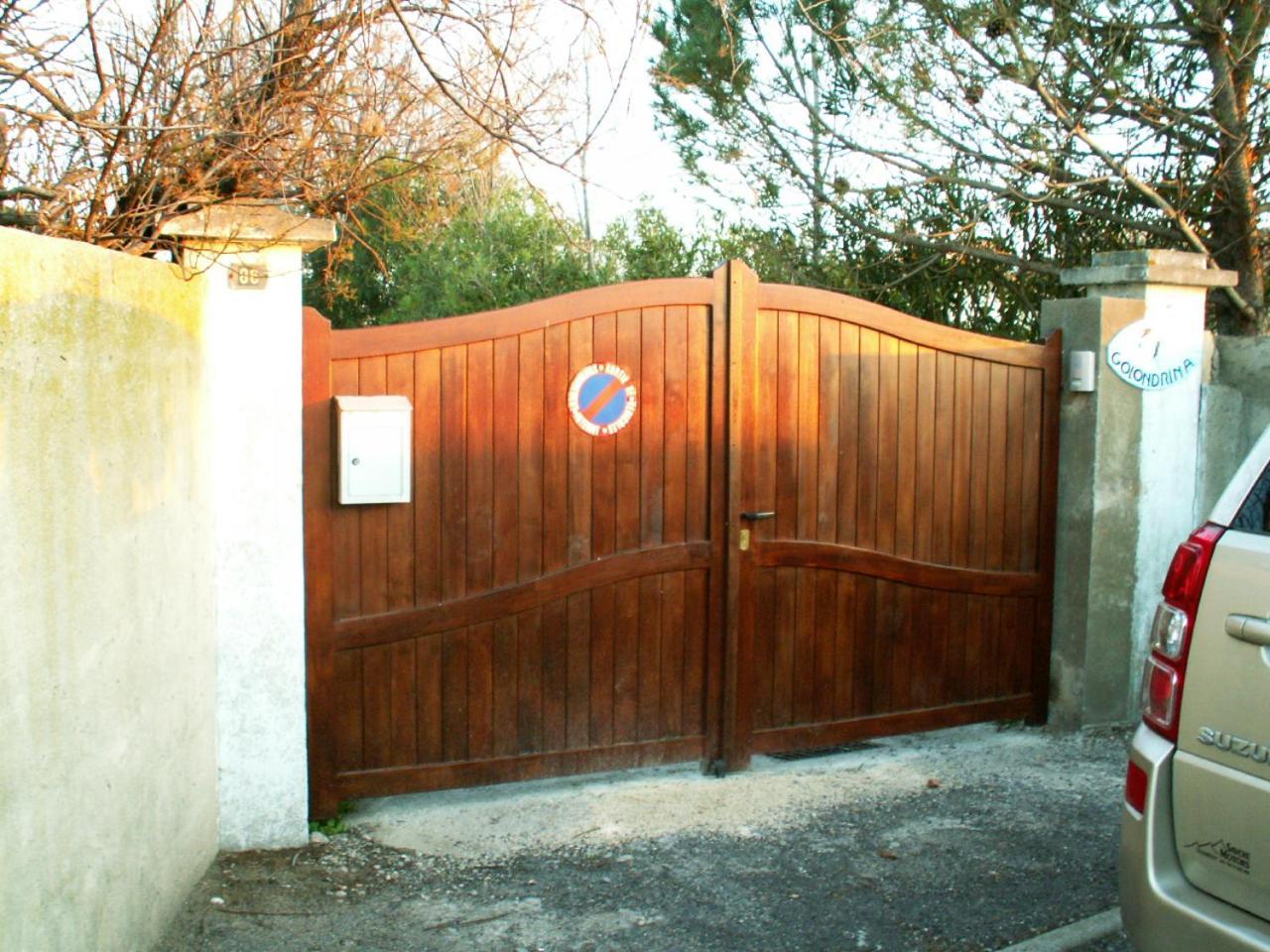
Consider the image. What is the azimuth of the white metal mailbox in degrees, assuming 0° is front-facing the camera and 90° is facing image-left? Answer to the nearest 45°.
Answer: approximately 0°

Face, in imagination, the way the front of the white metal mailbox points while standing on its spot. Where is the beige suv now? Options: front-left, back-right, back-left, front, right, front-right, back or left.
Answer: front-left

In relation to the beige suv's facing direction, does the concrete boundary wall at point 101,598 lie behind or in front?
behind

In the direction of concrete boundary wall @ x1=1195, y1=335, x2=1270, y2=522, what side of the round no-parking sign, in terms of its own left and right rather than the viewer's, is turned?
left

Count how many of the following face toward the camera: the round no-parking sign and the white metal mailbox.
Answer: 2

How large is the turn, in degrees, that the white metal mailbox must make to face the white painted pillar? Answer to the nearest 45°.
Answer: approximately 90° to its right

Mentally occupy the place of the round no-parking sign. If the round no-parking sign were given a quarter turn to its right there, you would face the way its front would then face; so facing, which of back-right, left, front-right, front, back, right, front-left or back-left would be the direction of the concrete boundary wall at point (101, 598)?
front-left

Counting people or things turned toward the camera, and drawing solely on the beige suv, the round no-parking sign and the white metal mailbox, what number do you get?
2

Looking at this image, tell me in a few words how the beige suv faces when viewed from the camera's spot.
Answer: facing away from the viewer and to the right of the viewer
